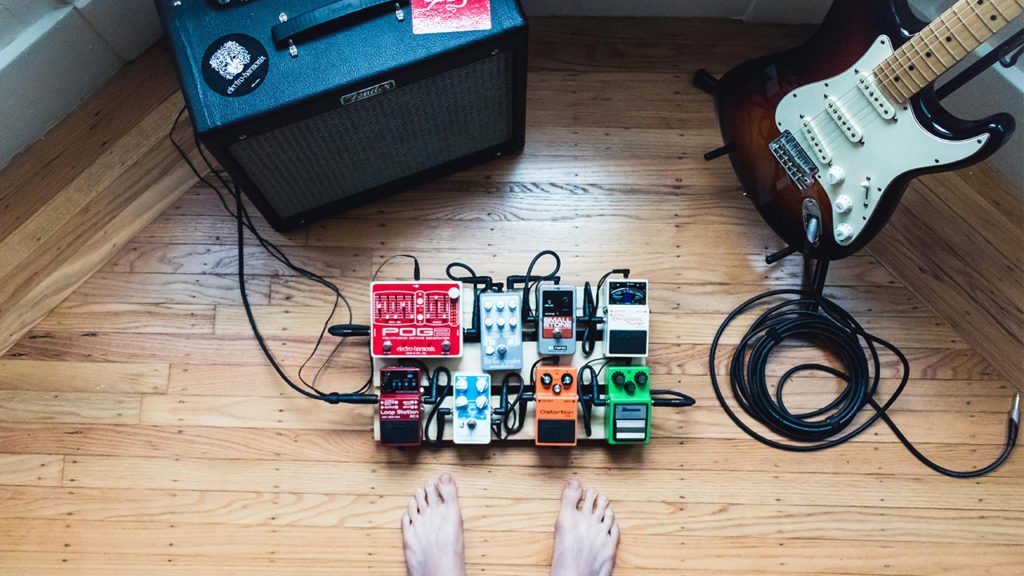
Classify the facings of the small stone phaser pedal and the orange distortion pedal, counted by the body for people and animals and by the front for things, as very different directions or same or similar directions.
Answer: same or similar directions

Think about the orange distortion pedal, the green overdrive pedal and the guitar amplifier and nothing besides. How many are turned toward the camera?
3

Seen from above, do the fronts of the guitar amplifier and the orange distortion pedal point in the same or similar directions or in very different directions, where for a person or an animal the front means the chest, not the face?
same or similar directions

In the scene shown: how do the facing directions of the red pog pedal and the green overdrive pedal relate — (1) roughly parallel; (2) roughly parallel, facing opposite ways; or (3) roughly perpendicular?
roughly parallel

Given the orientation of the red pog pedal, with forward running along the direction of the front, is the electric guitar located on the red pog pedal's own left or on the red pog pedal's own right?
on the red pog pedal's own left

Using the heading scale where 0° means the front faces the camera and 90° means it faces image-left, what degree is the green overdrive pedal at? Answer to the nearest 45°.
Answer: approximately 0°

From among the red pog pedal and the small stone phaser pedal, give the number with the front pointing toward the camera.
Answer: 2

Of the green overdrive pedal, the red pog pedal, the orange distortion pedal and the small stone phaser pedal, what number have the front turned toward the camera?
4

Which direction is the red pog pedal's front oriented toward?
toward the camera

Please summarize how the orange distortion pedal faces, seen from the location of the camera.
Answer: facing the viewer
